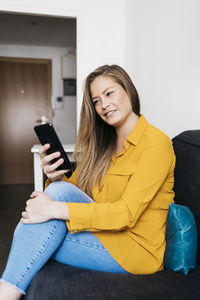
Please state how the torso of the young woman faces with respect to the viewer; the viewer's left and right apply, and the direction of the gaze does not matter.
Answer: facing the viewer and to the left of the viewer

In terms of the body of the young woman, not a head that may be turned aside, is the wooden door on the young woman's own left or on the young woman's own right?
on the young woman's own right

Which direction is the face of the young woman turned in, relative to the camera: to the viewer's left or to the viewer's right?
to the viewer's left
